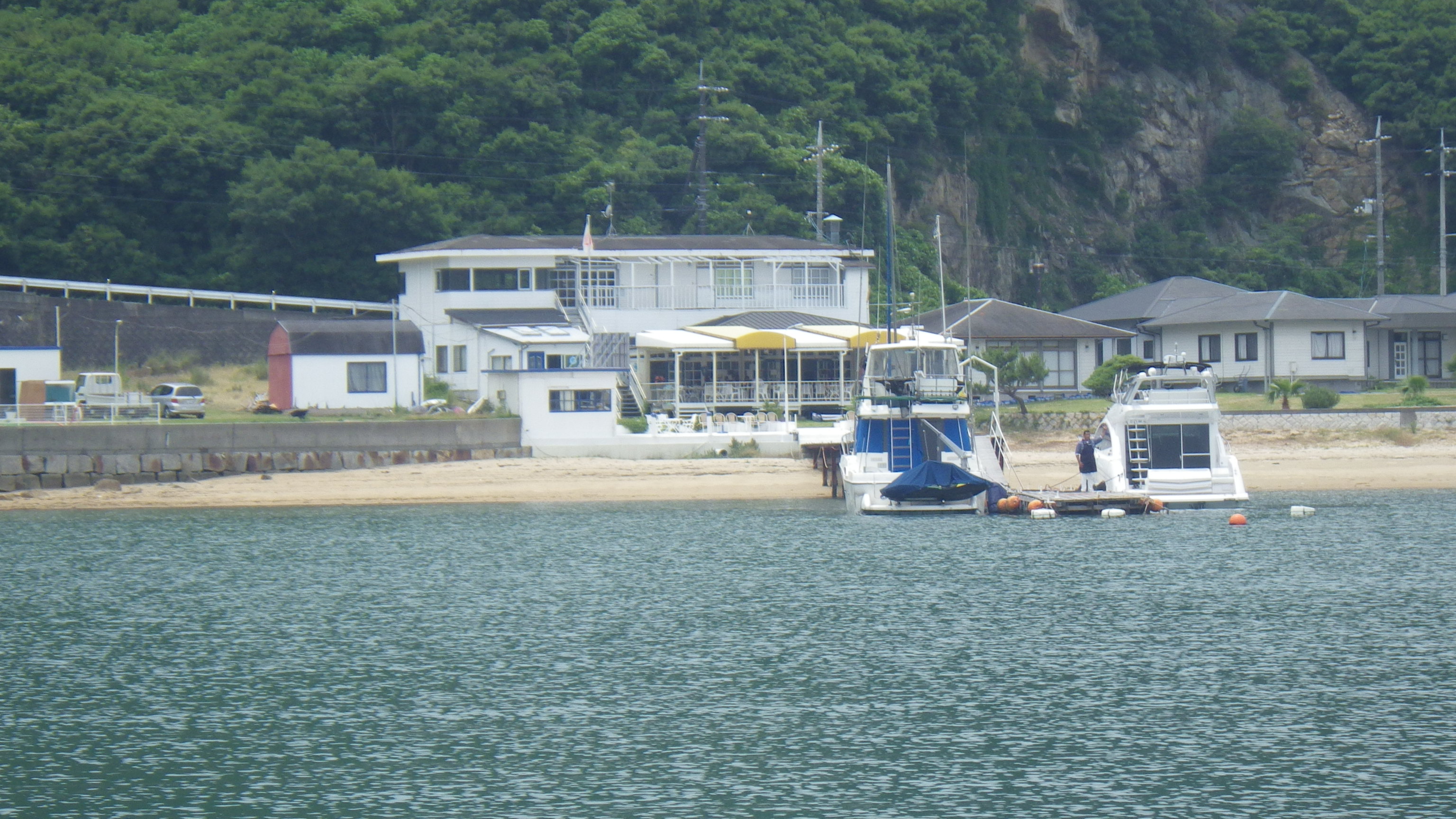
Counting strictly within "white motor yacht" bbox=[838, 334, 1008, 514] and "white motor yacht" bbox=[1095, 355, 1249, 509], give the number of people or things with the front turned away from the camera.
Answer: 2

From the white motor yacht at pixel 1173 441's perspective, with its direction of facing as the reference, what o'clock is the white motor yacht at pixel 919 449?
the white motor yacht at pixel 919 449 is roughly at 9 o'clock from the white motor yacht at pixel 1173 441.

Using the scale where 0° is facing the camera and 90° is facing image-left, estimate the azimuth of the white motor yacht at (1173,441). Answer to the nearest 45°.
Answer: approximately 180°

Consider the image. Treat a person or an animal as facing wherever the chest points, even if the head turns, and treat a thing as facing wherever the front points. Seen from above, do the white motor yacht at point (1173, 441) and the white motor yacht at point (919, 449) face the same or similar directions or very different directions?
same or similar directions

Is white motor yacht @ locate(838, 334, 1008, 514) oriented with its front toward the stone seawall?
no

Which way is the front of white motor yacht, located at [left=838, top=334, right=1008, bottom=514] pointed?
away from the camera

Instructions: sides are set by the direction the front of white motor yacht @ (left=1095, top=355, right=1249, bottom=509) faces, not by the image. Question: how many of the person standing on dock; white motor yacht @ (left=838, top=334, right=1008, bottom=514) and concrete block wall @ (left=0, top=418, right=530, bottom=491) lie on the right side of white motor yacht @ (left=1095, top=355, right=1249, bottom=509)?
0

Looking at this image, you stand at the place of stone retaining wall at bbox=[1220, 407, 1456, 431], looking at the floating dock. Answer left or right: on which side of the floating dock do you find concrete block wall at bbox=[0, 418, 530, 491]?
right

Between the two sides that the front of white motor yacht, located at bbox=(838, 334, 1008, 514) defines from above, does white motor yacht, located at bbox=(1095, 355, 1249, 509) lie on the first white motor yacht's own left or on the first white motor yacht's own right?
on the first white motor yacht's own right

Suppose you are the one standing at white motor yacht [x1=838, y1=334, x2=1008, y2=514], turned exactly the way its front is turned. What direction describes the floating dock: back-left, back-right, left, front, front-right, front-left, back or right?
right

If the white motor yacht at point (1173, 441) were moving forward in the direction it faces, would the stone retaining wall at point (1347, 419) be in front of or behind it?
in front

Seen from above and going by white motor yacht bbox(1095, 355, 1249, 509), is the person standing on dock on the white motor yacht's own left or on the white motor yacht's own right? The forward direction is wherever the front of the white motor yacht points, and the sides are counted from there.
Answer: on the white motor yacht's own left

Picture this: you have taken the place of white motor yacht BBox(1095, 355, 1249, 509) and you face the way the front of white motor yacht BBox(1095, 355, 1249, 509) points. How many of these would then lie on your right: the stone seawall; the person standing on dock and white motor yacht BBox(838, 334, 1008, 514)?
0

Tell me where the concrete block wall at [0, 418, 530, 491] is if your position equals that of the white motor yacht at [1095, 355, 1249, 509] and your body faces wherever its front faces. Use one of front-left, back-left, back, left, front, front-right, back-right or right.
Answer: left

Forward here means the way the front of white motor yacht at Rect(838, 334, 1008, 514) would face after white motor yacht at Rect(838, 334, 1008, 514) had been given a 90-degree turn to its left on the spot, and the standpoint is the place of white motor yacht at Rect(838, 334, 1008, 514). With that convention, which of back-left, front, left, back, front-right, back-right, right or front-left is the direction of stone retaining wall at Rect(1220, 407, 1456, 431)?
back-right

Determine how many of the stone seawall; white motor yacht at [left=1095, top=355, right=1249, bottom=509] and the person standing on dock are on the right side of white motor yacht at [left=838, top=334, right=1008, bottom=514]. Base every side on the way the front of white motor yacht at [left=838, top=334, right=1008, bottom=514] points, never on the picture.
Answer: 2

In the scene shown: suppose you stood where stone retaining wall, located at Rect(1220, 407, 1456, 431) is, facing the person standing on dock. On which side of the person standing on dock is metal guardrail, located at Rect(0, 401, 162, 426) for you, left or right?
right

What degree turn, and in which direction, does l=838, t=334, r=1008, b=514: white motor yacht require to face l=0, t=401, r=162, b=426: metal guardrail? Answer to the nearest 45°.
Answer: approximately 90° to its left

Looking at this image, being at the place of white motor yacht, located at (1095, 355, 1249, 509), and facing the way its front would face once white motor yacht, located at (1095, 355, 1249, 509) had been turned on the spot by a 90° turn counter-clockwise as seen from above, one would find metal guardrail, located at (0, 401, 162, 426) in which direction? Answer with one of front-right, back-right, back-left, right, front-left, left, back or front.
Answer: front

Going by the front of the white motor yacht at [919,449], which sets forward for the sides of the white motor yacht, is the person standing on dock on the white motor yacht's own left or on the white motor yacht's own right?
on the white motor yacht's own right
